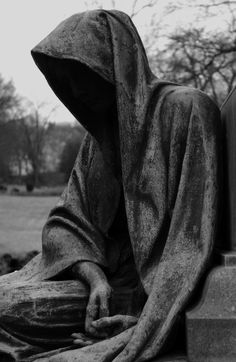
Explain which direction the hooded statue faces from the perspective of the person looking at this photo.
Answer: facing the viewer and to the left of the viewer

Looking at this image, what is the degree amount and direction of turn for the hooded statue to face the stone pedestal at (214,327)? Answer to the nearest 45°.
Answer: approximately 90° to its left
